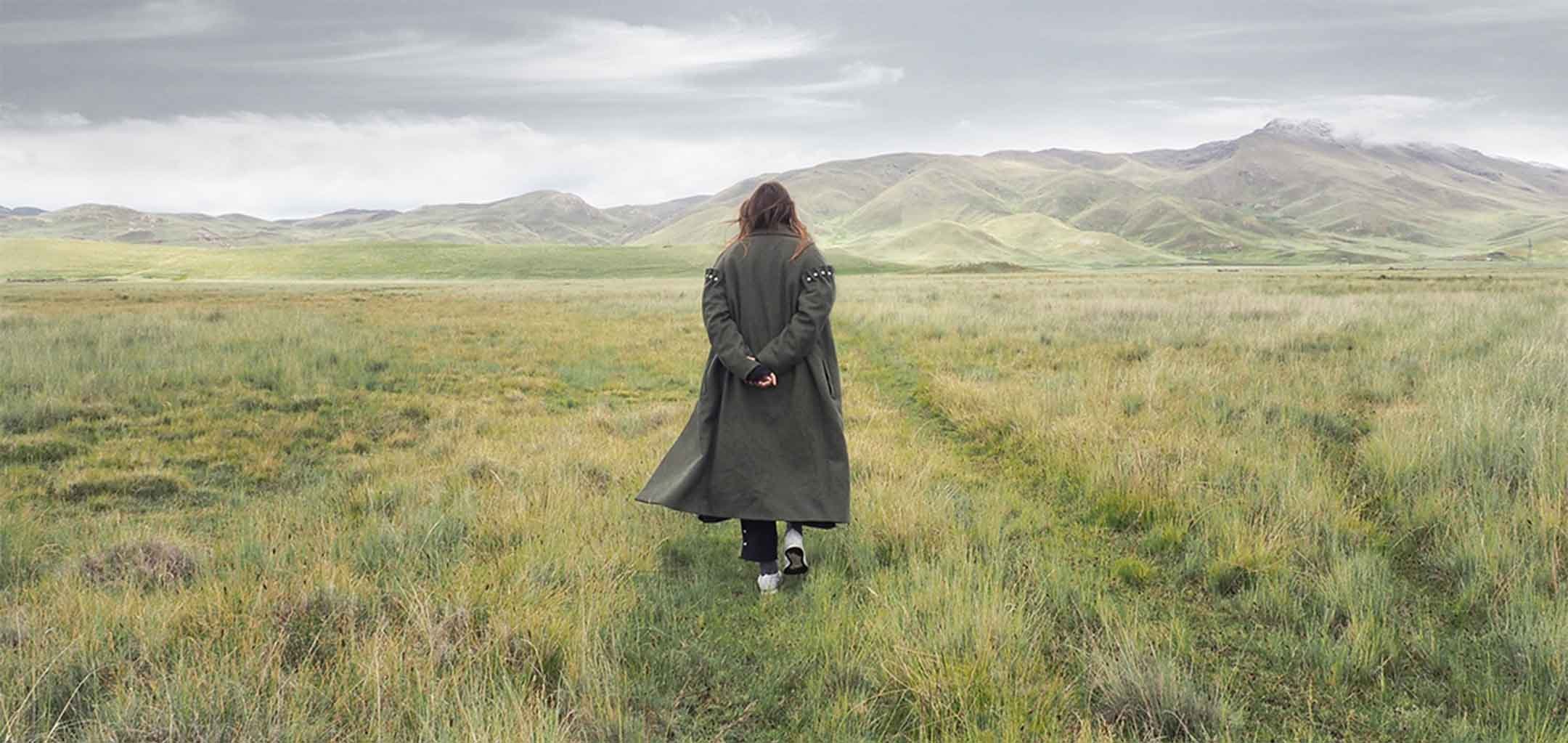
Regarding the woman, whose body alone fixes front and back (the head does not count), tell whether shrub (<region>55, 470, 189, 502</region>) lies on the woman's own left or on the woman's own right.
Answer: on the woman's own left

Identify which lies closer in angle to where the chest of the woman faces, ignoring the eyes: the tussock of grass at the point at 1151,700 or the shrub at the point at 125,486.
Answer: the shrub

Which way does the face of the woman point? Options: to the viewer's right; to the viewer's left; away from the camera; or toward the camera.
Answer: away from the camera

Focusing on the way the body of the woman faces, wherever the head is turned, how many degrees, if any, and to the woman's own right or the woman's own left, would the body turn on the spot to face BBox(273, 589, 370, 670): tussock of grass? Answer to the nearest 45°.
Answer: approximately 135° to the woman's own left

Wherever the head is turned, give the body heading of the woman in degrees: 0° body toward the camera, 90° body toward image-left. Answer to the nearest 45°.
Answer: approximately 180°

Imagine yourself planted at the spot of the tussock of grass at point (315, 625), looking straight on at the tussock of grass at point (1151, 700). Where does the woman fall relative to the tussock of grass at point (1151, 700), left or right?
left

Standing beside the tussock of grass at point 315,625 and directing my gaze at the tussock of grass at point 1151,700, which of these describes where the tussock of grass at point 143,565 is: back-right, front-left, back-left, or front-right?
back-left

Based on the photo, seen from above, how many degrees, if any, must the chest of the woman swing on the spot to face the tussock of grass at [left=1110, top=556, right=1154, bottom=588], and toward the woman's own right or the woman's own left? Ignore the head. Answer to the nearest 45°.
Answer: approximately 90° to the woman's own right

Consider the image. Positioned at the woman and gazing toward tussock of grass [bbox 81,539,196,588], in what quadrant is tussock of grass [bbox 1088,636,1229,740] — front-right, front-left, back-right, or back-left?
back-left

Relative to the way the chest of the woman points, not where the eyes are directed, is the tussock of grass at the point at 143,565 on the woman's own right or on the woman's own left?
on the woman's own left

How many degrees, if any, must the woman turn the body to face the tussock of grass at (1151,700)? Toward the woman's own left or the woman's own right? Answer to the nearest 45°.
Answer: approximately 135° to the woman's own right

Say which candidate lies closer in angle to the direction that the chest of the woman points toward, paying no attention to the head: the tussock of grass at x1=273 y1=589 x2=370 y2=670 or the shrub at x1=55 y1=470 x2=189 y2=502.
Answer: the shrub
